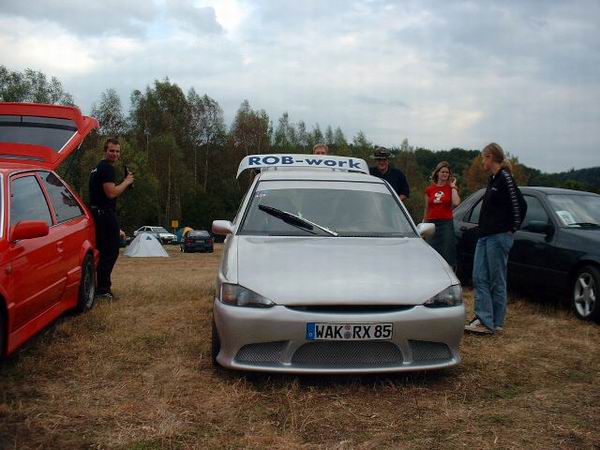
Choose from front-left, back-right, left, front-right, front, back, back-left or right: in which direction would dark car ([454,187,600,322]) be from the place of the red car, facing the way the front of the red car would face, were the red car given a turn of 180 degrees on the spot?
front-right

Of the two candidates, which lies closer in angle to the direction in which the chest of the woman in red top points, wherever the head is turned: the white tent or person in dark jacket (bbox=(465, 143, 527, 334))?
the person in dark jacket

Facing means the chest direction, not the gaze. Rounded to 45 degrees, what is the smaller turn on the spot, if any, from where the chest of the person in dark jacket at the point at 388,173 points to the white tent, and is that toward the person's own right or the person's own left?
approximately 90° to the person's own right

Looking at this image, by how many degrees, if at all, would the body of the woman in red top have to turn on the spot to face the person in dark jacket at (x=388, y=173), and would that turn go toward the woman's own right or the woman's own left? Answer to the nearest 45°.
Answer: approximately 90° to the woman's own right

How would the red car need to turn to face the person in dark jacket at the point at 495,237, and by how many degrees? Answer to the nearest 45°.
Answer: approximately 135° to its left

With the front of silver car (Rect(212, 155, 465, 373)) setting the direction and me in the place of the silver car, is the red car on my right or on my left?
on my right

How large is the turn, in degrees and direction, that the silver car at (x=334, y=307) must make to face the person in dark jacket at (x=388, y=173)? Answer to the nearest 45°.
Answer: approximately 180°

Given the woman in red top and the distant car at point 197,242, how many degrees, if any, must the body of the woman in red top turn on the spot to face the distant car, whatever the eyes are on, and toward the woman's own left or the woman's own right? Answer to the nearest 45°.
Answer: approximately 135° to the woman's own right

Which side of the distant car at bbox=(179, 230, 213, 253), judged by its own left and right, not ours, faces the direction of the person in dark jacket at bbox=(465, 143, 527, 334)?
back

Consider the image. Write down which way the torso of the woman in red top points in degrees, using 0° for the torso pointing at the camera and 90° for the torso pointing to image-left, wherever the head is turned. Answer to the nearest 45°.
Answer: approximately 0°

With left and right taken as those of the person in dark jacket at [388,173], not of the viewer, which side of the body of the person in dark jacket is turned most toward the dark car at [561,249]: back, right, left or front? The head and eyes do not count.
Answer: left

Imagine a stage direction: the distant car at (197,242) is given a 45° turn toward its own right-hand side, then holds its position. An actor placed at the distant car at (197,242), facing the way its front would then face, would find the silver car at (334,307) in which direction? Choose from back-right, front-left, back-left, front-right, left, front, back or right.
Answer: back-right
